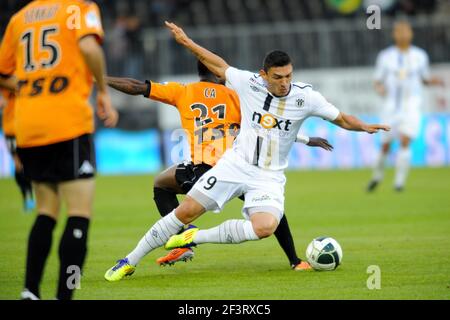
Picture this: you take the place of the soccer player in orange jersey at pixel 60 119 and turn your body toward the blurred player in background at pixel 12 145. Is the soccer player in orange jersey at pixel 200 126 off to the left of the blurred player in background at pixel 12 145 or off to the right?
right

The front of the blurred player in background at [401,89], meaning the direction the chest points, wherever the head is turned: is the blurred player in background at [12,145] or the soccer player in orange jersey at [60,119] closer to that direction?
the soccer player in orange jersey

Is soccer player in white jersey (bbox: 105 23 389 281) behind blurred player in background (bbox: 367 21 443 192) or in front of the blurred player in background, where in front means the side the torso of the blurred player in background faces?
in front

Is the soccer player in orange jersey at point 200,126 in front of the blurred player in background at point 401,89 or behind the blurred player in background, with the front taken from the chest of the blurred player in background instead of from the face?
in front

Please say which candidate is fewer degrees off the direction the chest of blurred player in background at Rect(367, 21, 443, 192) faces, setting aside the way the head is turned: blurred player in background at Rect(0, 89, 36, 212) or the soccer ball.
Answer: the soccer ball

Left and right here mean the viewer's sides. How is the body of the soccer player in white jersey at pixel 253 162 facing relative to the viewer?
facing the viewer

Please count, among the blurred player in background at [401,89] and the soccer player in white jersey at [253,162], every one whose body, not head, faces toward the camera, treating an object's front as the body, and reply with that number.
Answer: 2

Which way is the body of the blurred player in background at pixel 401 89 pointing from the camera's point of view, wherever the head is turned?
toward the camera
